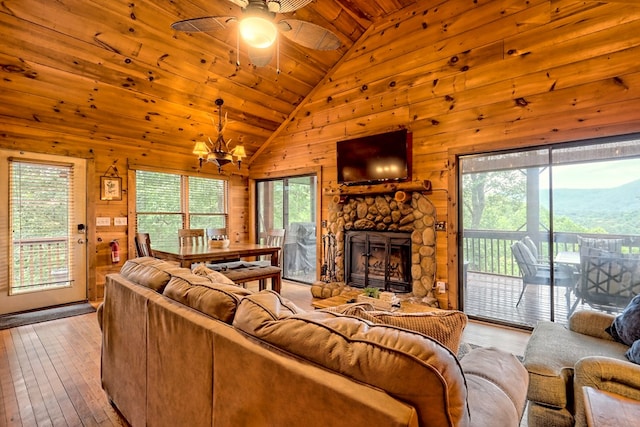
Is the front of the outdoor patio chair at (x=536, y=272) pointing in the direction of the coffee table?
no

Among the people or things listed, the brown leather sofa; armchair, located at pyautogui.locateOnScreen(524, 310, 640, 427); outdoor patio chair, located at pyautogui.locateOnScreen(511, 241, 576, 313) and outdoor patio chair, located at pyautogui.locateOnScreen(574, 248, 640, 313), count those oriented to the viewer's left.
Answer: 1

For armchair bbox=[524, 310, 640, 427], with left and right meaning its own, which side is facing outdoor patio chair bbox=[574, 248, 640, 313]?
right

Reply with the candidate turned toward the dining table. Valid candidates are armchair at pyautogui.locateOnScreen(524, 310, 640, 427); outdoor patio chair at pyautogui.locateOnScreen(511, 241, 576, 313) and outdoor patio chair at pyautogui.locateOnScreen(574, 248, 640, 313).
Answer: the armchair

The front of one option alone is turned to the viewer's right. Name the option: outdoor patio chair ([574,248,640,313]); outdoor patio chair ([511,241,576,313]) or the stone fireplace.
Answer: outdoor patio chair ([511,241,576,313])

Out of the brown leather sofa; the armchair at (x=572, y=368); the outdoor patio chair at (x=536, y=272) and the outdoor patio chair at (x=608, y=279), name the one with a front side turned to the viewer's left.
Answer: the armchair

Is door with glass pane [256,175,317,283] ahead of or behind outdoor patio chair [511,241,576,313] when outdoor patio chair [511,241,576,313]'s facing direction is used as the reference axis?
behind

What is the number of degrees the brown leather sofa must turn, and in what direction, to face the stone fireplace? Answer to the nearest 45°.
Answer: approximately 45° to its left

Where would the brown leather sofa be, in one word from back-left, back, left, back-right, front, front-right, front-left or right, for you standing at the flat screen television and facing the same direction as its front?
front-left

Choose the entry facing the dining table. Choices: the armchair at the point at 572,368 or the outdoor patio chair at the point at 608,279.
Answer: the armchair

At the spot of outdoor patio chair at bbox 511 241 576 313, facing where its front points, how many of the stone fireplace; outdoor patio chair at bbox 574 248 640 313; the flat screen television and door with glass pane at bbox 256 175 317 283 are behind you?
3

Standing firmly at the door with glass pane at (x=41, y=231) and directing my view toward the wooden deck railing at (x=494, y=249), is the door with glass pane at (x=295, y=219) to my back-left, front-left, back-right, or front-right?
front-left

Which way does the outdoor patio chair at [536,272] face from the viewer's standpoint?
to the viewer's right

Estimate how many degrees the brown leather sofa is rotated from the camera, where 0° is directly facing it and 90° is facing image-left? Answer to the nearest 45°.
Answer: approximately 225°

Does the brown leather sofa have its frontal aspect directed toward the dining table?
no

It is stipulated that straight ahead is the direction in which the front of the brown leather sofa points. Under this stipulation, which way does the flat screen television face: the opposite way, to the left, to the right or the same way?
the opposite way

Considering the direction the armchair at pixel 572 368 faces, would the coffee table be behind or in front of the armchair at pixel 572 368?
in front
